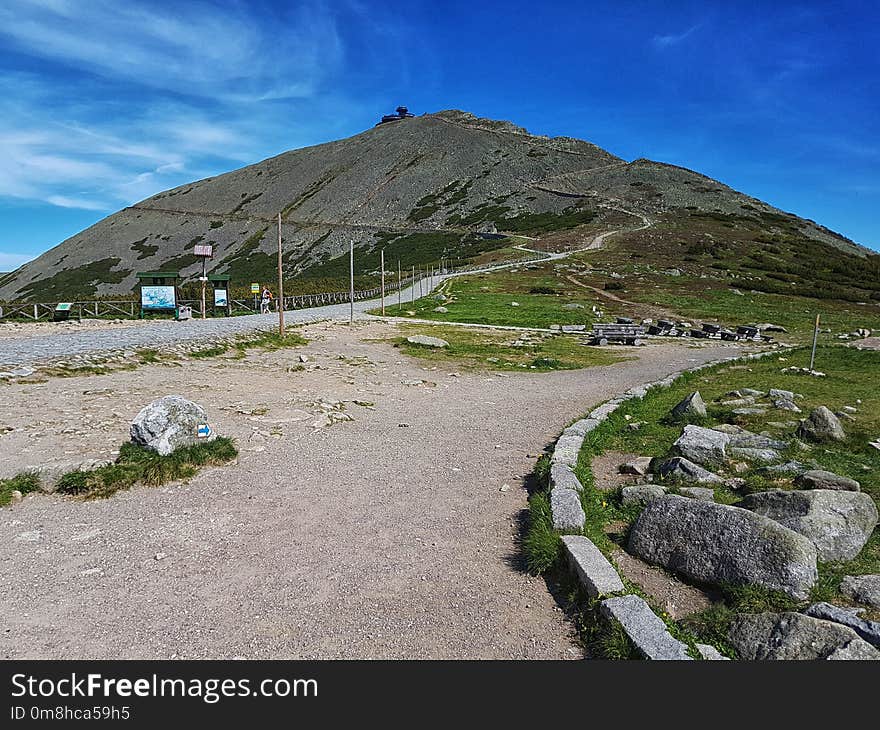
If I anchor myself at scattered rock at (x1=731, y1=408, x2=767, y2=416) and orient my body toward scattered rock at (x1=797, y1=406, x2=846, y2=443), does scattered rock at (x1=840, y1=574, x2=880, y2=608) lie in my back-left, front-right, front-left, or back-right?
front-right

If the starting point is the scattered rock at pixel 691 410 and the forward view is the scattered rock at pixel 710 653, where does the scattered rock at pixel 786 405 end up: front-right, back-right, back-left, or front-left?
back-left

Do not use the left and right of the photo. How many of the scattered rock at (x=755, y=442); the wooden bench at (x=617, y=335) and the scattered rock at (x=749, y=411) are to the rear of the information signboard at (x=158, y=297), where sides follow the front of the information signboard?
0

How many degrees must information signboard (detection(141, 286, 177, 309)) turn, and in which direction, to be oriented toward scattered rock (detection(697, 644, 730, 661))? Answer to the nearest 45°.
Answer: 0° — it already faces it

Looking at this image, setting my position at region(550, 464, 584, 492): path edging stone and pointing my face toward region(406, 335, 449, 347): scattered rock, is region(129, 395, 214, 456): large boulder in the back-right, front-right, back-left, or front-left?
front-left

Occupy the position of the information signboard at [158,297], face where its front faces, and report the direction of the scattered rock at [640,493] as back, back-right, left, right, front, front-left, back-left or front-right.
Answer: front

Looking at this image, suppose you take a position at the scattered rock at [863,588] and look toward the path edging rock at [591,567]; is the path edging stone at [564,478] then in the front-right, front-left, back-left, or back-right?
front-right

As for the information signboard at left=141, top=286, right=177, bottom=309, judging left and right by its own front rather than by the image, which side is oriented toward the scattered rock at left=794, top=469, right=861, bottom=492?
front

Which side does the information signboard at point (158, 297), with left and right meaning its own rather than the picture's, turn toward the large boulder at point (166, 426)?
front

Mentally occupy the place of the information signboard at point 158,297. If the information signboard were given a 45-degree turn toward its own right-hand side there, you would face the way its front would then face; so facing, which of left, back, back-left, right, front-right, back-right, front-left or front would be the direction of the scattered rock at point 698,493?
front-left

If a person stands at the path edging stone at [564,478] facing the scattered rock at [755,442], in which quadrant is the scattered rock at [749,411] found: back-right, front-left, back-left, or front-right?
front-left

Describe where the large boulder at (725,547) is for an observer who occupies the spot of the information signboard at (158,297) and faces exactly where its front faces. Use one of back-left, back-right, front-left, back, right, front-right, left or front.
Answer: front

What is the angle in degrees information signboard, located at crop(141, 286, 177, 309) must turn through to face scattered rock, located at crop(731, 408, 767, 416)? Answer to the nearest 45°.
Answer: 0° — it already faces it

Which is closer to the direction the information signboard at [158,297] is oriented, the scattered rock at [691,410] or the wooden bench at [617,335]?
the scattered rock

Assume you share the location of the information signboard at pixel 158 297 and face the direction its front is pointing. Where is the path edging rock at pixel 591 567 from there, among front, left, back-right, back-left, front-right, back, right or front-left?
front

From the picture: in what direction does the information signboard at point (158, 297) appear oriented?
toward the camera
